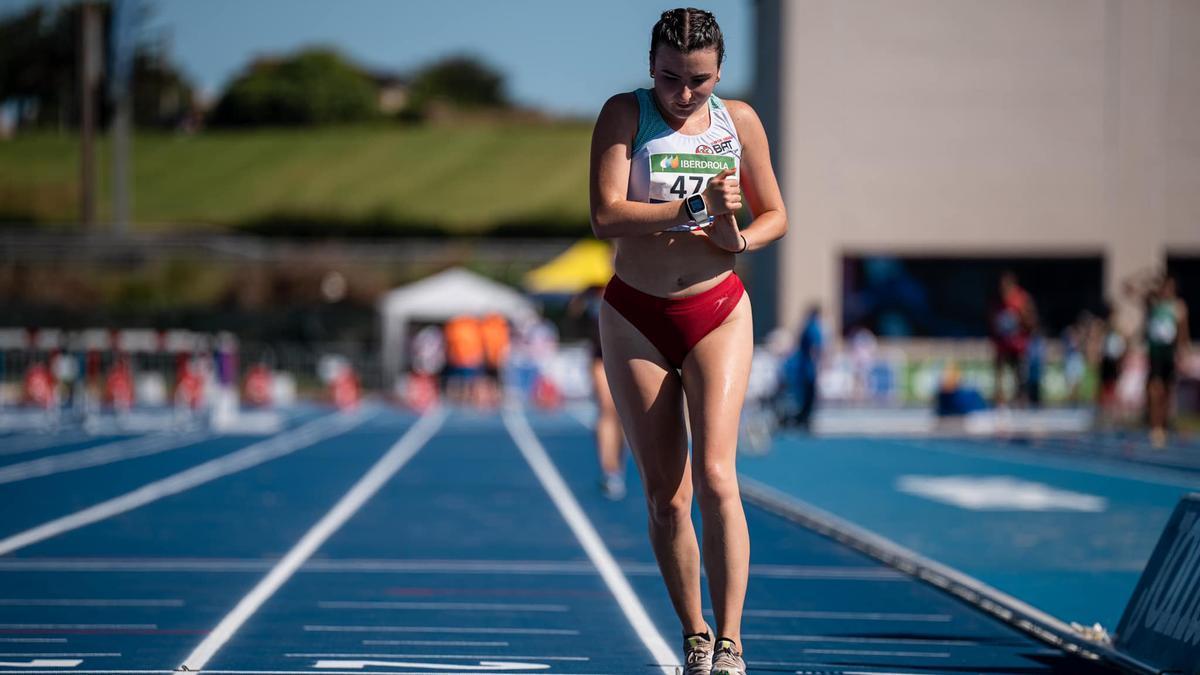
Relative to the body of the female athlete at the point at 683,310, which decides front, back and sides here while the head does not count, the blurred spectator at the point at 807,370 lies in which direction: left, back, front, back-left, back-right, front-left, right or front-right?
back

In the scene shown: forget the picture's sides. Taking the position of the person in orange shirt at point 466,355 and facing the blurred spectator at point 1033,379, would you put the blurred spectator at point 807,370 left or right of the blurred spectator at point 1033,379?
right

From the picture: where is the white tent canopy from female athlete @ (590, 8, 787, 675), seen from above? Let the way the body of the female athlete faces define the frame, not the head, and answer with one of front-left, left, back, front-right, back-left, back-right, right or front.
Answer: back

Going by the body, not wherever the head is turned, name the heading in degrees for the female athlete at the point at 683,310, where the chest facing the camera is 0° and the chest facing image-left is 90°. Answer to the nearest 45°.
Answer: approximately 0°

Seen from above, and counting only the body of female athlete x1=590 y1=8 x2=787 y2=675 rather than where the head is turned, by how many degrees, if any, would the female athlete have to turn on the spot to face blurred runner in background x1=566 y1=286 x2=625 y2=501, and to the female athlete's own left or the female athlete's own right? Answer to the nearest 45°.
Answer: approximately 180°

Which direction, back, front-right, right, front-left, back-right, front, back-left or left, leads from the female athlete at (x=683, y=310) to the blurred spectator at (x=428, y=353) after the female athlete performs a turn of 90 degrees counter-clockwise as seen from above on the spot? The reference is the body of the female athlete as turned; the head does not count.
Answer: left
